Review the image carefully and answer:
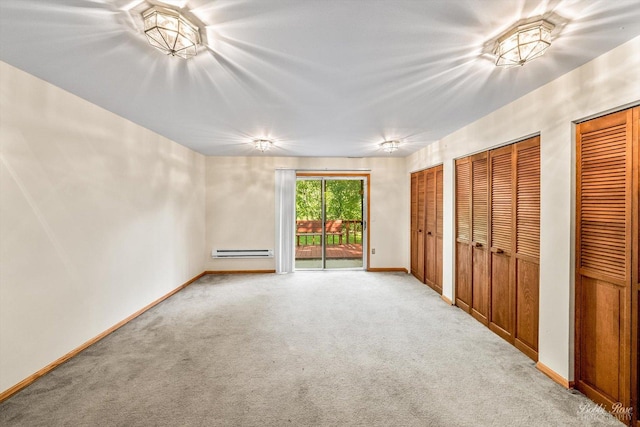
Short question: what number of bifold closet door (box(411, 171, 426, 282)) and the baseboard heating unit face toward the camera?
1

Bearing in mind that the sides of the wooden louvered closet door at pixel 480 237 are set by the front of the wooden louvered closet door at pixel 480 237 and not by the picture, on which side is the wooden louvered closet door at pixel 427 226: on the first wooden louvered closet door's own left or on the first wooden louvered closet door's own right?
on the first wooden louvered closet door's own right

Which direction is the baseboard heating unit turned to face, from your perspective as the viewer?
facing the viewer

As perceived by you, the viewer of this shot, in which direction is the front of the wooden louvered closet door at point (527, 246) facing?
facing the viewer and to the left of the viewer

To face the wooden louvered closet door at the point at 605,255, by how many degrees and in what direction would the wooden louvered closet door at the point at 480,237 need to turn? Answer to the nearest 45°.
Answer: approximately 90° to its left

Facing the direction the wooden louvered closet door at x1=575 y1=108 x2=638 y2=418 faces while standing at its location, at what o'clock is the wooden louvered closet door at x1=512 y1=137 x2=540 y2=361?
the wooden louvered closet door at x1=512 y1=137 x2=540 y2=361 is roughly at 3 o'clock from the wooden louvered closet door at x1=575 y1=108 x2=638 y2=418.

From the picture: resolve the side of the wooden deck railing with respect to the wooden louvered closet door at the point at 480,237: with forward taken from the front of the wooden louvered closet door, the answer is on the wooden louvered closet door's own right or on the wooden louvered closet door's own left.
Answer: on the wooden louvered closet door's own right

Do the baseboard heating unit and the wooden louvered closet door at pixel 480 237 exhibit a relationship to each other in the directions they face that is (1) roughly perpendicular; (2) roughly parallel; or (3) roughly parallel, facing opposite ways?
roughly perpendicular

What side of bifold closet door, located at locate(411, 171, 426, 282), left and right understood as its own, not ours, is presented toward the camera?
left

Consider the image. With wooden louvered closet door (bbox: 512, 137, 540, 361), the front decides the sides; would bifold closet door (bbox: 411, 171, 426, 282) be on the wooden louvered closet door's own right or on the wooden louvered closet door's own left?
on the wooden louvered closet door's own right

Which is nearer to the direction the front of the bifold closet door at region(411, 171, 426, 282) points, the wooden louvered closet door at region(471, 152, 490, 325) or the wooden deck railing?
the wooden deck railing

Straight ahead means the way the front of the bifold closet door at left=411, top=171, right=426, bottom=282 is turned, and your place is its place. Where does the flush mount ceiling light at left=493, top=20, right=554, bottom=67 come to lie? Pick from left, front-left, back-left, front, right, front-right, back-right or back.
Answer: left

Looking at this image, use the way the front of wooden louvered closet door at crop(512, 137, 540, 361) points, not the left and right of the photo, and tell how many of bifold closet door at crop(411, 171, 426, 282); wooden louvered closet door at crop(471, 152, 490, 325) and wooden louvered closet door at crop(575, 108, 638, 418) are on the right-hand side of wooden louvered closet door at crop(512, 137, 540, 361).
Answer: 2

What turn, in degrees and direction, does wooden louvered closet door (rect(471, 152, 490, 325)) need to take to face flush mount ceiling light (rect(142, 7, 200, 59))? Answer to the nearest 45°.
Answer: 0° — it already faces it

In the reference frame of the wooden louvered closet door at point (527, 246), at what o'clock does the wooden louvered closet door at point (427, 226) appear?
the wooden louvered closet door at point (427, 226) is roughly at 3 o'clock from the wooden louvered closet door at point (527, 246).

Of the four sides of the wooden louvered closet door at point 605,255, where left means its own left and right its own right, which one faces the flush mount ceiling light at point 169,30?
front
